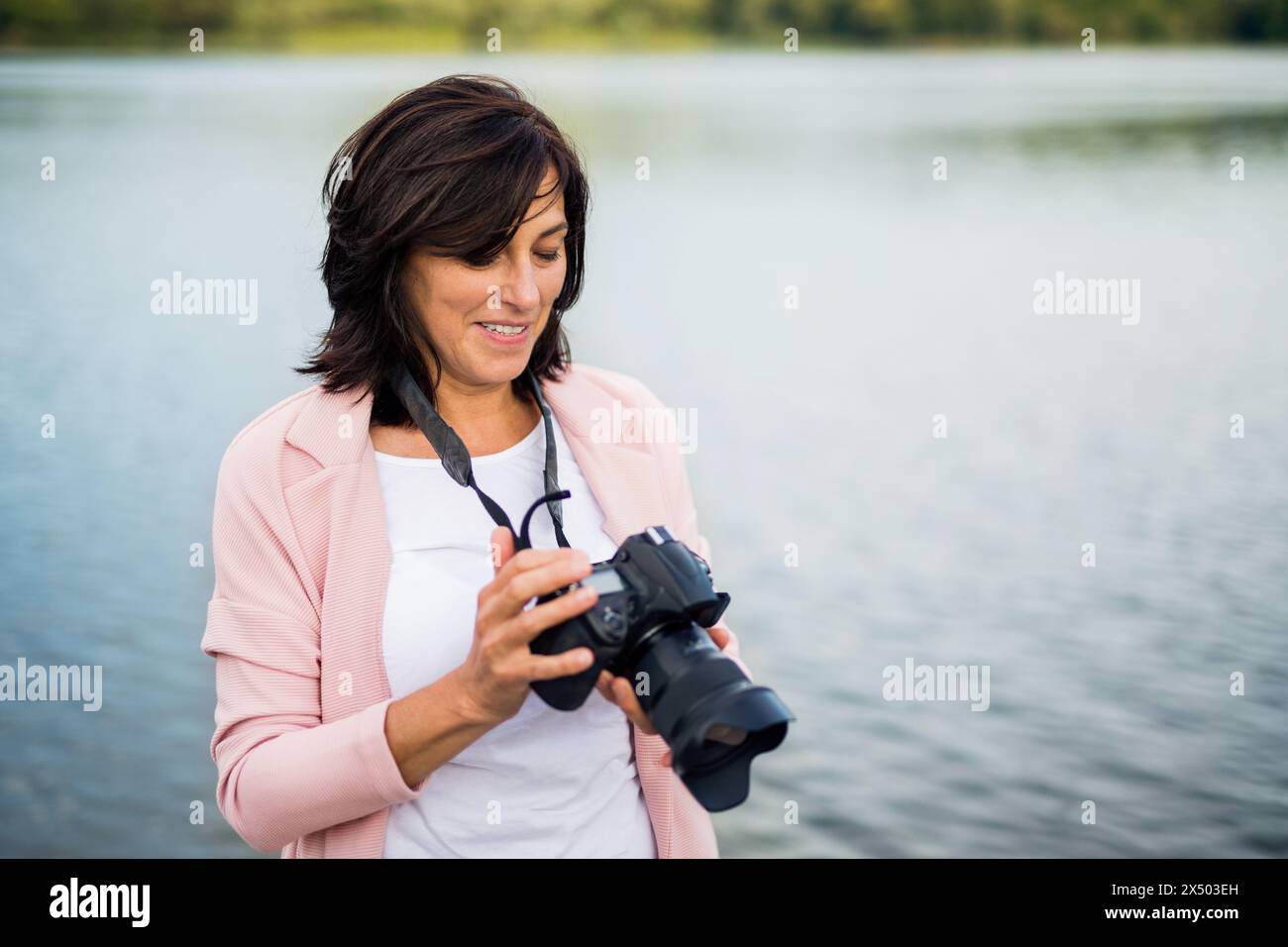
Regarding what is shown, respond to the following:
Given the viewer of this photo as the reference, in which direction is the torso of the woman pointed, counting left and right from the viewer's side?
facing the viewer and to the right of the viewer

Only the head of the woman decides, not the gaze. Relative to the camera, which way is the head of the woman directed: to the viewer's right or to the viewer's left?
to the viewer's right
